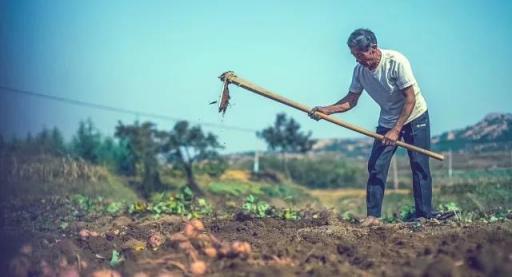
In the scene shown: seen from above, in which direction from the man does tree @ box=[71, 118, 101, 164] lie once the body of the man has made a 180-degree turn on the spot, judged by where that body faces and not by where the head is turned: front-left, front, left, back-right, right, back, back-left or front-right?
left

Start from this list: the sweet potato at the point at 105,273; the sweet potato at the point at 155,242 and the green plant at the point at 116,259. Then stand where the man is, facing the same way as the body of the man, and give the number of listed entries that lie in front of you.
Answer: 3

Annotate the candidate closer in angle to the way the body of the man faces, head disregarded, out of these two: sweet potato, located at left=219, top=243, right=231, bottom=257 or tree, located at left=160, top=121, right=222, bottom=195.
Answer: the sweet potato

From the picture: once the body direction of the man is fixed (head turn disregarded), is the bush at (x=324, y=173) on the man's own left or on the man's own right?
on the man's own right

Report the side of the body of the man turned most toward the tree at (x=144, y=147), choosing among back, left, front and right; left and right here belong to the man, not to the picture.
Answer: right

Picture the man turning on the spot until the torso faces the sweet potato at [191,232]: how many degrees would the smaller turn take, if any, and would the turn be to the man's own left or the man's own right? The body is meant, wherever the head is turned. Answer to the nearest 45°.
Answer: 0° — they already face it

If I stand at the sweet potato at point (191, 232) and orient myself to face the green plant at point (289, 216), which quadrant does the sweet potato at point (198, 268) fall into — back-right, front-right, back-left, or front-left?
back-right

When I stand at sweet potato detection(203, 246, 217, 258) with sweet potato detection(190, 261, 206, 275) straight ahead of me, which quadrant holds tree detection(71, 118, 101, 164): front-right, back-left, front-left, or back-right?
back-right

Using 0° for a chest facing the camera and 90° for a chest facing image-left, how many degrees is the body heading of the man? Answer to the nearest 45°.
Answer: approximately 45°

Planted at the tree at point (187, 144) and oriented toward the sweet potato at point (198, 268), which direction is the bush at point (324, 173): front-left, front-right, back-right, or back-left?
back-left

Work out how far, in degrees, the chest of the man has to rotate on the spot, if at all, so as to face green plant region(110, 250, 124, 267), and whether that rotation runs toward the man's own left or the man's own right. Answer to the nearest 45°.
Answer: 0° — they already face it

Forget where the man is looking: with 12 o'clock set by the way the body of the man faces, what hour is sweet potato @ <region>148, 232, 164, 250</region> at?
The sweet potato is roughly at 12 o'clock from the man.
